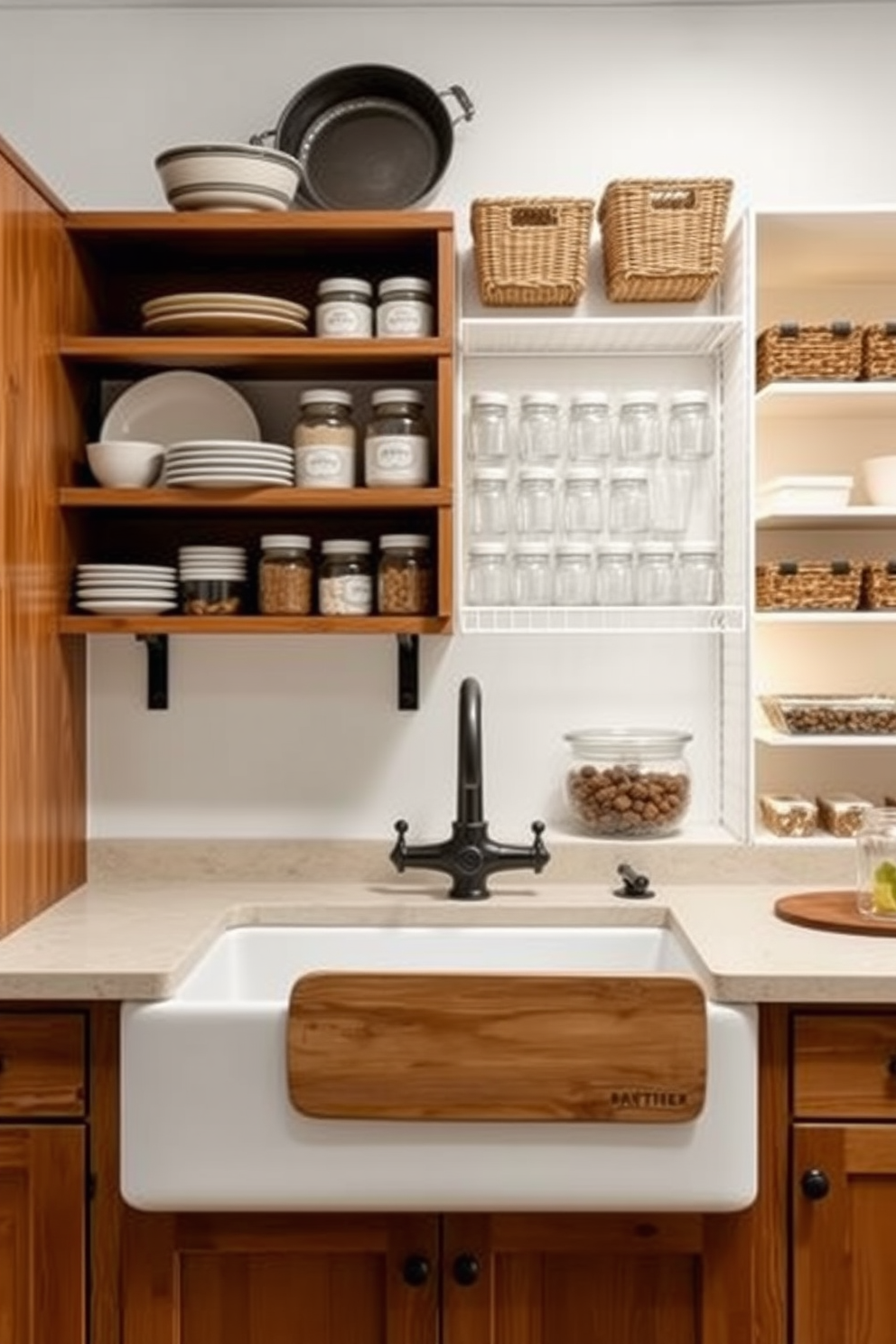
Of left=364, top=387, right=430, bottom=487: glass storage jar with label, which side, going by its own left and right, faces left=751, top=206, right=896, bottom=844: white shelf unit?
left

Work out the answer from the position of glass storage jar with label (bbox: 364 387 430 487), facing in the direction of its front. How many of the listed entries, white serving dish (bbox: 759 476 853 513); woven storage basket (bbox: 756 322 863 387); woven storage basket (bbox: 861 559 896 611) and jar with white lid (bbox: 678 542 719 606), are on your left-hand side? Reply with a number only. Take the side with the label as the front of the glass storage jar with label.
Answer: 4

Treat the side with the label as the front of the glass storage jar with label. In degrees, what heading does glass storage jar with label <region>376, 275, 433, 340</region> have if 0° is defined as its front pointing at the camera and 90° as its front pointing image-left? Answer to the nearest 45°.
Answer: approximately 0°

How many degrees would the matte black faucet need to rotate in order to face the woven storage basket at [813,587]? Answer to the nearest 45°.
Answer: approximately 90° to its left

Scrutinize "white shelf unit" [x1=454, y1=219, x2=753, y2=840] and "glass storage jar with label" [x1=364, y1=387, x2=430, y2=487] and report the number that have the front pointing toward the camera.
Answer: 2

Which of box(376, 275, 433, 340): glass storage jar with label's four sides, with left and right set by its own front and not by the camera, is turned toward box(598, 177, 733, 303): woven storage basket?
left
